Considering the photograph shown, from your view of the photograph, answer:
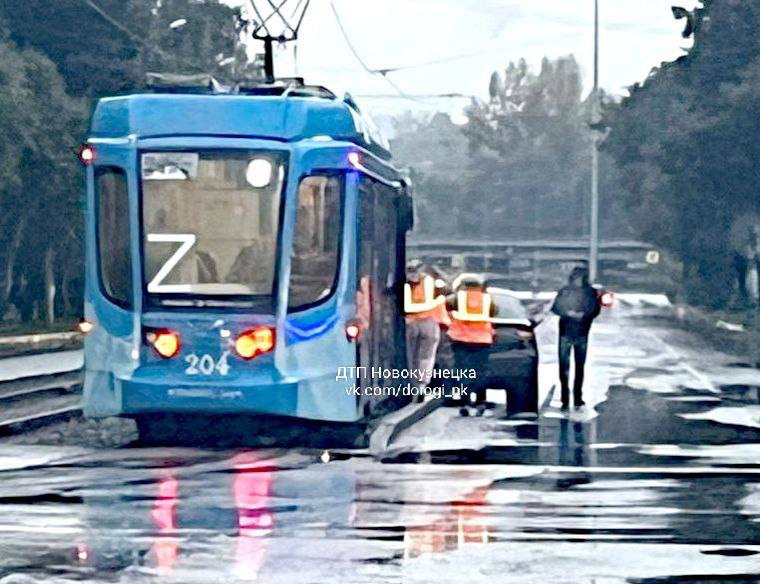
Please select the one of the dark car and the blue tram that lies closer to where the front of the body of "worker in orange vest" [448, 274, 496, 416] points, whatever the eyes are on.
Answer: the dark car

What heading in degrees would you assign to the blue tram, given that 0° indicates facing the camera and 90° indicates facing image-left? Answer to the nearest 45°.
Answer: approximately 180°

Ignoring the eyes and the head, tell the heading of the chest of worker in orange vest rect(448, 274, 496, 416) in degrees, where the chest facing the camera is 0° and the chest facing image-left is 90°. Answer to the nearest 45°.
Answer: approximately 180°

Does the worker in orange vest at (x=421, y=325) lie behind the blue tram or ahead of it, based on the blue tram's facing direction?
ahead

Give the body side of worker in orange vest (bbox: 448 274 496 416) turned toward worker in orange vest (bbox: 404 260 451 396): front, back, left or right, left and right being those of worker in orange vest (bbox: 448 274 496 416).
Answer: left

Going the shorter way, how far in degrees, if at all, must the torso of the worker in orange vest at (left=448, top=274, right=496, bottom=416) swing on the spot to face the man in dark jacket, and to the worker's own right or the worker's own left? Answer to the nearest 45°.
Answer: approximately 90° to the worker's own right

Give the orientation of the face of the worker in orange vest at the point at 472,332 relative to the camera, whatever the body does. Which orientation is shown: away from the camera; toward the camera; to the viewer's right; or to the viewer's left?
away from the camera
